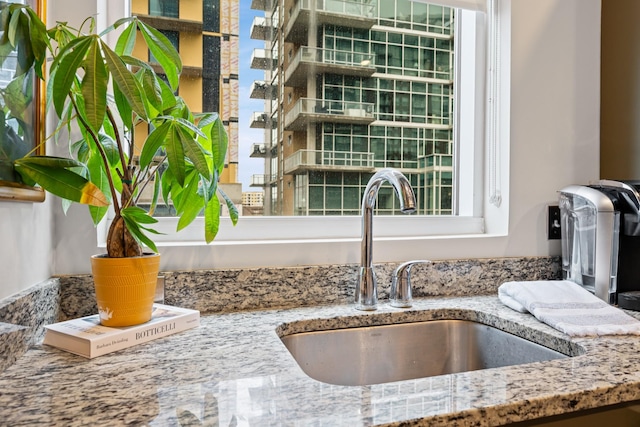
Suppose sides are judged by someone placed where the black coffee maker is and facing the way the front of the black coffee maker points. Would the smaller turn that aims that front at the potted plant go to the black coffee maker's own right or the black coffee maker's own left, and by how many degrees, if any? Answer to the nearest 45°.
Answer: approximately 90° to the black coffee maker's own right

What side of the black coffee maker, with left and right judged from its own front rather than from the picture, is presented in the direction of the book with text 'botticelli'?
right

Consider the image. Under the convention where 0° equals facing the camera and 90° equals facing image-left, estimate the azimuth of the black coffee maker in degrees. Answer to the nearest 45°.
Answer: approximately 315°

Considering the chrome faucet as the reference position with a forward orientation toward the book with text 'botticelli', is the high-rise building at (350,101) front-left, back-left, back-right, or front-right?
back-right

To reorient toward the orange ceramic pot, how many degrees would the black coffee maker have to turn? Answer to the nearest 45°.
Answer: approximately 90° to its right
